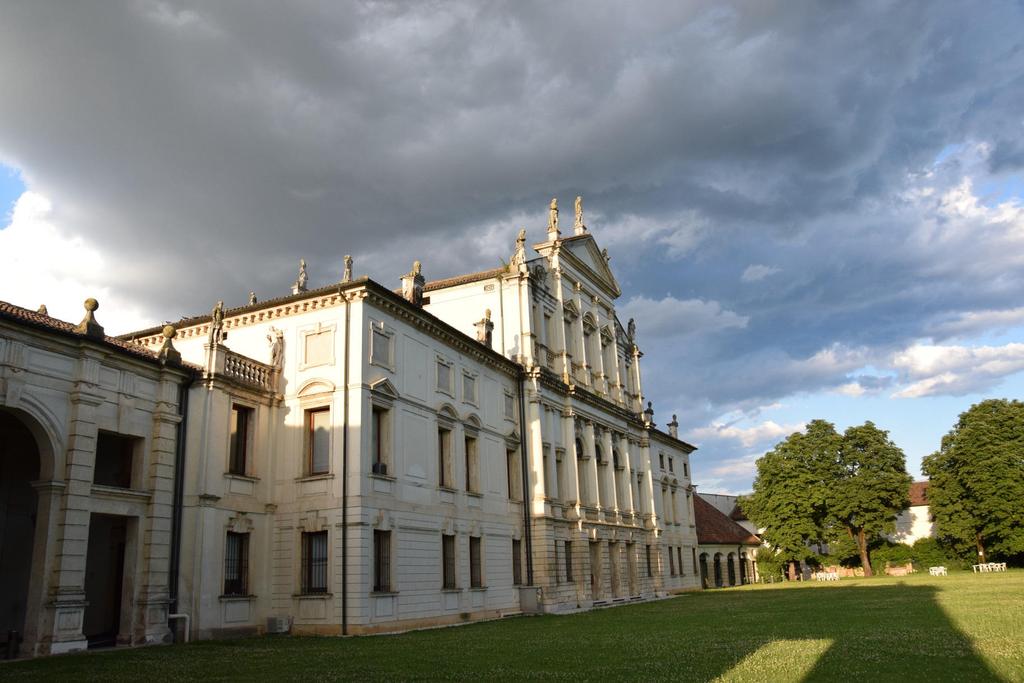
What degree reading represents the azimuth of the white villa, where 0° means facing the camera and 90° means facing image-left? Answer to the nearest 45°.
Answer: approximately 315°
